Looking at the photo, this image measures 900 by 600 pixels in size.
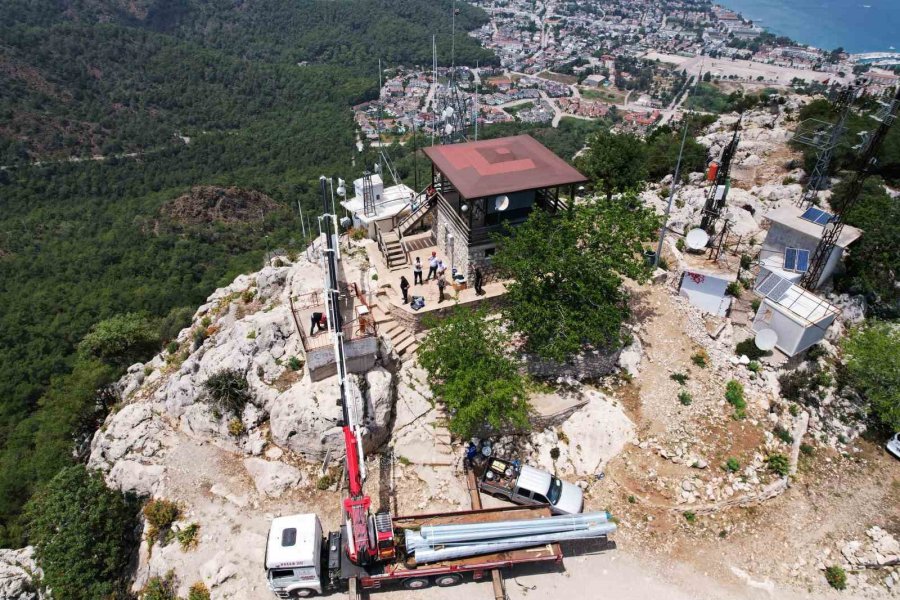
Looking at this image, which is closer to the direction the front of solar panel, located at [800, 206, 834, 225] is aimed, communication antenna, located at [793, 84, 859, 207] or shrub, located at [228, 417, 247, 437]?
the shrub

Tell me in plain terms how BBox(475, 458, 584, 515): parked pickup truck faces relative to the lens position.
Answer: facing the viewer and to the right of the viewer

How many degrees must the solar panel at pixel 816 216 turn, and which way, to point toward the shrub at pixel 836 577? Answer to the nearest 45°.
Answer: approximately 45° to its left

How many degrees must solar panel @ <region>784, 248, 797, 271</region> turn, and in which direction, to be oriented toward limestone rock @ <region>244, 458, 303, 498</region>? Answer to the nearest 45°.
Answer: approximately 45° to its right

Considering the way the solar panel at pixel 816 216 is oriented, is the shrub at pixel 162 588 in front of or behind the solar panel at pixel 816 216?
in front

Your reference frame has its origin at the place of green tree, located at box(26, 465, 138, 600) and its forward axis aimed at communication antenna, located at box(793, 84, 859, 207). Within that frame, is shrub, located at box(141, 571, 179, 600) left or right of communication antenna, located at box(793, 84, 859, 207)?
right

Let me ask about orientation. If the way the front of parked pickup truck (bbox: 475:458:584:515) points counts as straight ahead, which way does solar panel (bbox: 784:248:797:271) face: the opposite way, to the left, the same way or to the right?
to the right

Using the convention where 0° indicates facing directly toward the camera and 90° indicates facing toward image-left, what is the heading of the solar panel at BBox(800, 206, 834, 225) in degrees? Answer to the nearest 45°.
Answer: approximately 45°

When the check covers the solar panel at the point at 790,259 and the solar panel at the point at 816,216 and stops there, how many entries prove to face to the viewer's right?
0

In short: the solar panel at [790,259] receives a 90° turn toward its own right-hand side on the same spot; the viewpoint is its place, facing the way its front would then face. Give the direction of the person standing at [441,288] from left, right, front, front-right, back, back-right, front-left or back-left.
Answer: front-left

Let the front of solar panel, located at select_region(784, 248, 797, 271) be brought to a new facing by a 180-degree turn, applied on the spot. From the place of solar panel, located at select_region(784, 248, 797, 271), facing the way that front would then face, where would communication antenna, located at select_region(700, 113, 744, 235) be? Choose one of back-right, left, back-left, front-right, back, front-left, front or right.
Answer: front-left

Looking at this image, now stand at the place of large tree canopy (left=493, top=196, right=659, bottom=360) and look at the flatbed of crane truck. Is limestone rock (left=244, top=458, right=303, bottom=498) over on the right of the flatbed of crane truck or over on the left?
right

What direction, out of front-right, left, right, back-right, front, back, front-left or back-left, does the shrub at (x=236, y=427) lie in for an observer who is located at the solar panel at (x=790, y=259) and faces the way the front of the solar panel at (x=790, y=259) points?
front-right

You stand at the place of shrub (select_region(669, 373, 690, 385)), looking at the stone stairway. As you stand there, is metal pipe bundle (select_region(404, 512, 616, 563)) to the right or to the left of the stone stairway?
left
